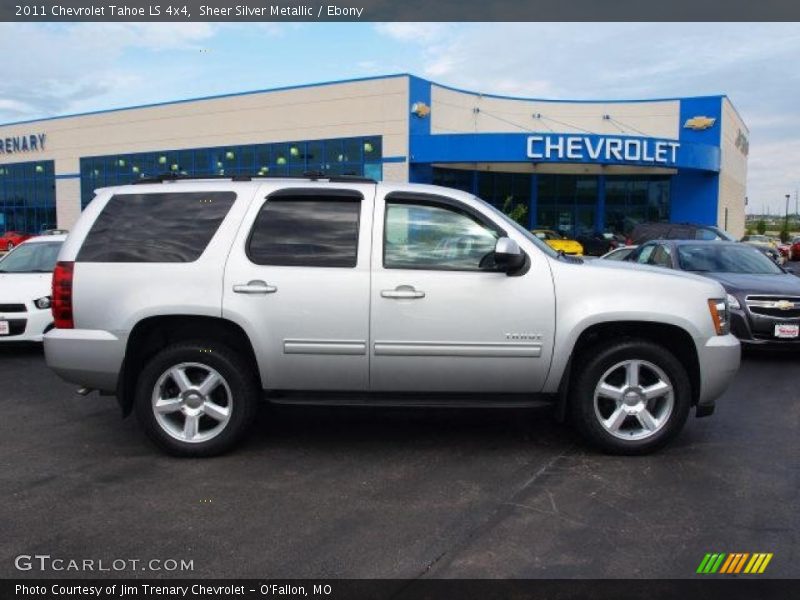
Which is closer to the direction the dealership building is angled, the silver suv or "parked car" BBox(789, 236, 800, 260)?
the silver suv

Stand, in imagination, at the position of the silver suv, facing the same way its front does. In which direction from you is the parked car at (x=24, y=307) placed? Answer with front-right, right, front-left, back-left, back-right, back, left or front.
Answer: back-left

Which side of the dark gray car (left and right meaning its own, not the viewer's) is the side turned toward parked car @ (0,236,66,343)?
right

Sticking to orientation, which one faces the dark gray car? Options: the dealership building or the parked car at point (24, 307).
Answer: the dealership building

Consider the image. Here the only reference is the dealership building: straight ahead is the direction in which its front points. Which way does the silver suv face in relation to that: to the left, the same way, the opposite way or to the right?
to the left

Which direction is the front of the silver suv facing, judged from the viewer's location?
facing to the right of the viewer

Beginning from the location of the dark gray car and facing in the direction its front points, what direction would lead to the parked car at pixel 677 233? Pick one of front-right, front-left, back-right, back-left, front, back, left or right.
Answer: back-left

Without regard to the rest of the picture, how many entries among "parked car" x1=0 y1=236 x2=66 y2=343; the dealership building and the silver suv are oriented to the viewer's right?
1

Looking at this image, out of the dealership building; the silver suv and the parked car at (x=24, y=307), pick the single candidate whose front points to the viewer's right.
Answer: the silver suv

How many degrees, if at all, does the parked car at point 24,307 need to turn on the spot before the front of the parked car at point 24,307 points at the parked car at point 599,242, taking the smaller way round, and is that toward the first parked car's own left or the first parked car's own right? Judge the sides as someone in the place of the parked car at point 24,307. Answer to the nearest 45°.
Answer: approximately 180°

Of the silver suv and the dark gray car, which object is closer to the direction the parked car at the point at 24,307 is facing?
the silver suv
